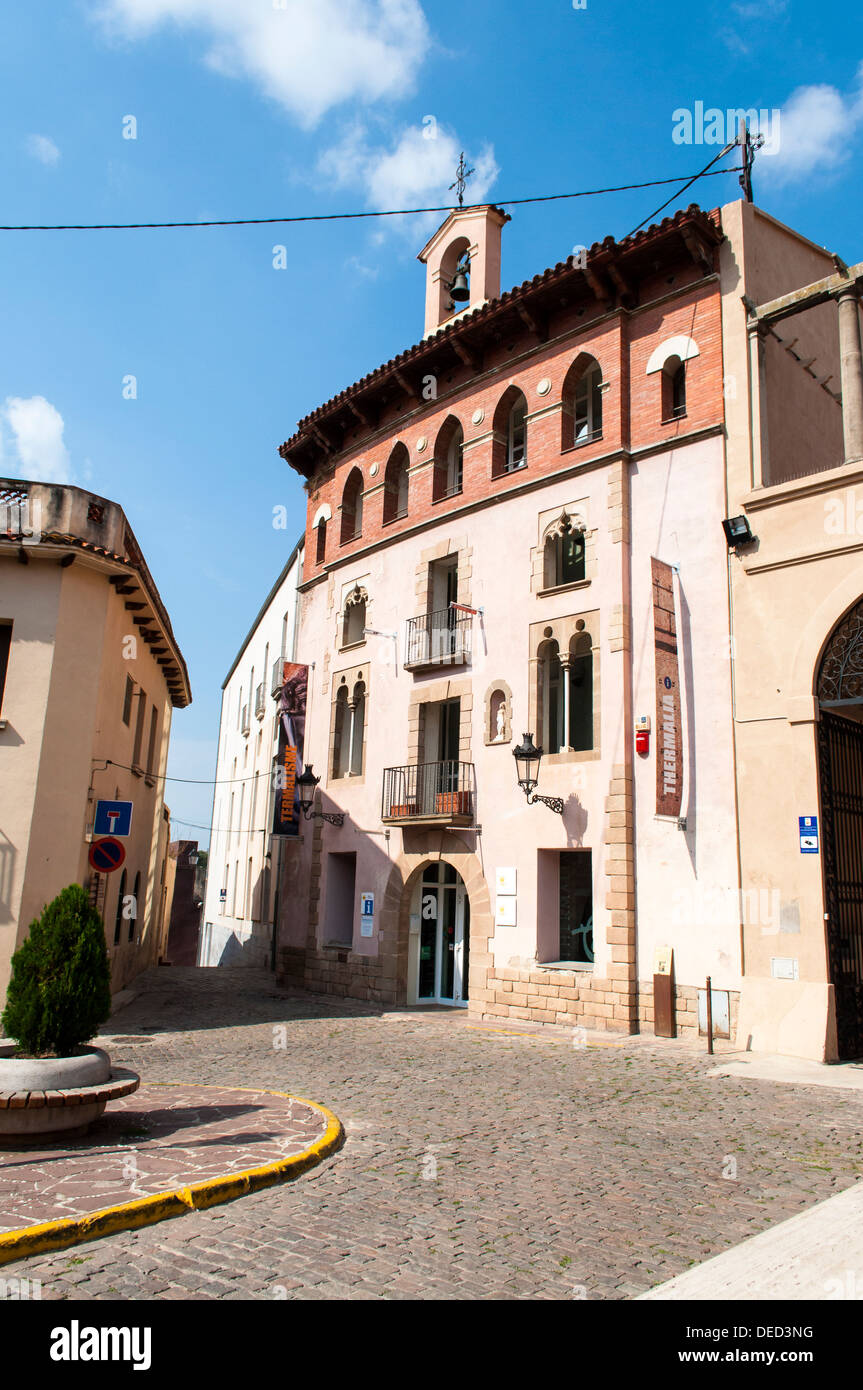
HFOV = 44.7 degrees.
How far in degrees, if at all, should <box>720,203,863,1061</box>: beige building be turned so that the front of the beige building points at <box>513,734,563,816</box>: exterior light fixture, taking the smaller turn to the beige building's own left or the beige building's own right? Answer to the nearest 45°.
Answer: approximately 90° to the beige building's own right

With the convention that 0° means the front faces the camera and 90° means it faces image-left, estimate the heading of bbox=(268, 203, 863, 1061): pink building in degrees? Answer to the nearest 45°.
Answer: approximately 45°

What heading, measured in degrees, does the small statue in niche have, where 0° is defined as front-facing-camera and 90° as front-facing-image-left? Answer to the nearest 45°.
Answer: approximately 45°

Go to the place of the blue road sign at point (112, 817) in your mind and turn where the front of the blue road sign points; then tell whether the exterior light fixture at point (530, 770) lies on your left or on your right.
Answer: on your left

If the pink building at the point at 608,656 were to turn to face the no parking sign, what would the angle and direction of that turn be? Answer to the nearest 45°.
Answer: approximately 45° to its right

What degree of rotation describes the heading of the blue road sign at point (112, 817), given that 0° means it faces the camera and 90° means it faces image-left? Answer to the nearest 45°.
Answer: approximately 0°

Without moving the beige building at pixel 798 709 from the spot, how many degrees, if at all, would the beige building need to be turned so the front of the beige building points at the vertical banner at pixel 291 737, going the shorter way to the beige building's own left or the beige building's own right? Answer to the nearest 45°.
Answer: approximately 90° to the beige building's own right

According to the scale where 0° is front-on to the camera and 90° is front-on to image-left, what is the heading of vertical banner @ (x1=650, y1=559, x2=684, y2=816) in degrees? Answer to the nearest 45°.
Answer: approximately 315°

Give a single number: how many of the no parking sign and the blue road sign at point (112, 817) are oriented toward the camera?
2

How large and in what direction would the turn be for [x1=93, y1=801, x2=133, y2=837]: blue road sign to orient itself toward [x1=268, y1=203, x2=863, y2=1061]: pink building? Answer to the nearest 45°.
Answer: approximately 90° to its left
